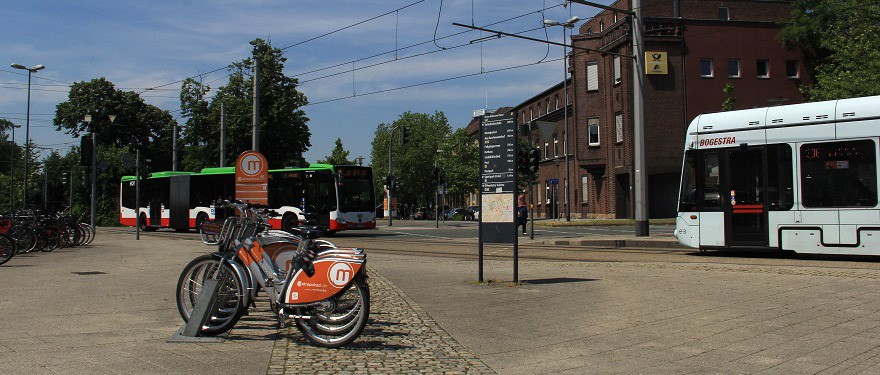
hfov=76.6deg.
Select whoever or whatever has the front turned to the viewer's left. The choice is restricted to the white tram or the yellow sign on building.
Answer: the white tram

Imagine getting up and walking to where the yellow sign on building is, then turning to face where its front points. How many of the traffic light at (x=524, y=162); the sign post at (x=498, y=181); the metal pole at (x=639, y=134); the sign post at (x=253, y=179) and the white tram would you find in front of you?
5

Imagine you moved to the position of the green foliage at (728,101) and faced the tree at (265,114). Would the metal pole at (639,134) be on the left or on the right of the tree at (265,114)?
left

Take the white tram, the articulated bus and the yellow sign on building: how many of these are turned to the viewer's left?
1

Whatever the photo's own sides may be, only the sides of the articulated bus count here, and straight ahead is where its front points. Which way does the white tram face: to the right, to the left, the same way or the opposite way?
the opposite way

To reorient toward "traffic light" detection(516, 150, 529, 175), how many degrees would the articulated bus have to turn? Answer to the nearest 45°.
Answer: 0° — it already faces it

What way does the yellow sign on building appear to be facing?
toward the camera

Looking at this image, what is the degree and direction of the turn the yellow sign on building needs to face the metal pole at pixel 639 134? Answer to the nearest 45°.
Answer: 0° — it already faces it

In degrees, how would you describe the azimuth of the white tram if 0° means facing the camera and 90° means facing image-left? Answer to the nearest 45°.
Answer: approximately 90°

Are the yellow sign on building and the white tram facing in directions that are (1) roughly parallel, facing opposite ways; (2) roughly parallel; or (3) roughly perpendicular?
roughly perpendicular

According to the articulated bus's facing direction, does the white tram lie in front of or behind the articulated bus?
in front

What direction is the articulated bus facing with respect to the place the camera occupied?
facing the viewer and to the right of the viewer

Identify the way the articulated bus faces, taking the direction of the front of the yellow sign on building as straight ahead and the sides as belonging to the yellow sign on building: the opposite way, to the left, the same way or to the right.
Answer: to the left

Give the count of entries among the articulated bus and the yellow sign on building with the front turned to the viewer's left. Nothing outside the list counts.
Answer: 0
